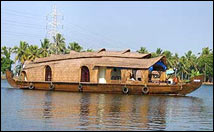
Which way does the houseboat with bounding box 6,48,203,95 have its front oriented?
to the viewer's right

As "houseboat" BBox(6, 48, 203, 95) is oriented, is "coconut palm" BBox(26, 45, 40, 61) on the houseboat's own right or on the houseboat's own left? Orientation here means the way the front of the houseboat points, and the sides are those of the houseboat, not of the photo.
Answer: on the houseboat's own left
